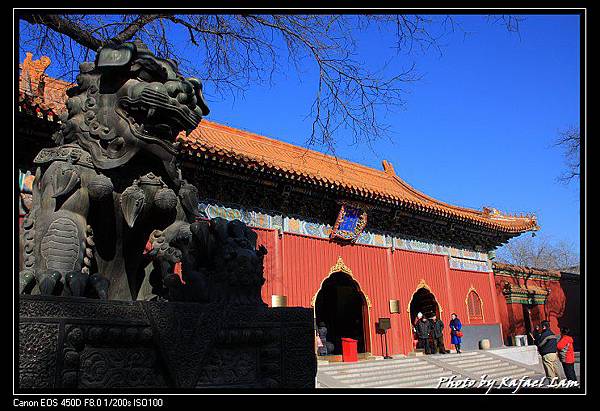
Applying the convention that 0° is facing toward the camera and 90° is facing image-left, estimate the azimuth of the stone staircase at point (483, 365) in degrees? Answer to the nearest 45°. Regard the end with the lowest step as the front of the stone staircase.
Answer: approximately 315°

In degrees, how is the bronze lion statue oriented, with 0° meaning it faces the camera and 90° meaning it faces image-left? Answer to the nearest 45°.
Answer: approximately 315°

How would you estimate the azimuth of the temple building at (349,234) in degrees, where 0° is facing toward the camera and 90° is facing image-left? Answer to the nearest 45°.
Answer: approximately 315°

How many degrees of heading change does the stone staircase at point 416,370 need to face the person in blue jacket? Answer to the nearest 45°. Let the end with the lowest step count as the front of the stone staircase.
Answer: approximately 135° to its left
